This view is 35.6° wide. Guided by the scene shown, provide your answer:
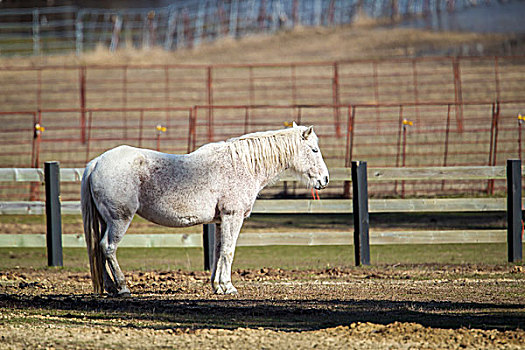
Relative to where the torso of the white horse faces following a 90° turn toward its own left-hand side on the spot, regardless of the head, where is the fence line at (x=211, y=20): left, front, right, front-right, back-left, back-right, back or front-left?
front

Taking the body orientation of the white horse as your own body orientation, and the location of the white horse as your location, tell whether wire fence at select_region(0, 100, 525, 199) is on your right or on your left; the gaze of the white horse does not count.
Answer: on your left

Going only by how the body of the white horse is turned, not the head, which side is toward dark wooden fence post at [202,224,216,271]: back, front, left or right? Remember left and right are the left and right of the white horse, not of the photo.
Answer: left

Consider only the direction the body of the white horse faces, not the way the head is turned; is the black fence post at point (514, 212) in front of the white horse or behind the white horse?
in front

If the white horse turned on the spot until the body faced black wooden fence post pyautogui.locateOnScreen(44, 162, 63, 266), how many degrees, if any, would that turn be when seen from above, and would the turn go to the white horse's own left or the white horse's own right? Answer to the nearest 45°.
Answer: approximately 135° to the white horse's own left

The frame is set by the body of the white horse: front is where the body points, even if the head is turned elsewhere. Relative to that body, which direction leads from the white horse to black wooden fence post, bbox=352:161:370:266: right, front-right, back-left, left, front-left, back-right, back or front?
front-left

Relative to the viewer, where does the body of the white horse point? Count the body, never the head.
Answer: to the viewer's right
